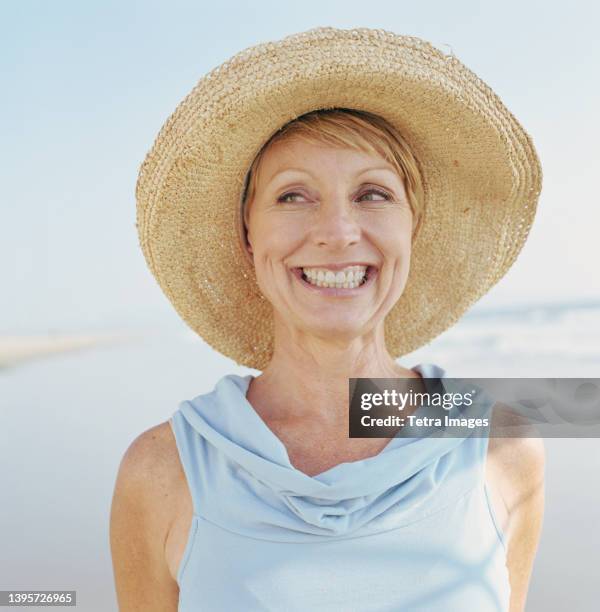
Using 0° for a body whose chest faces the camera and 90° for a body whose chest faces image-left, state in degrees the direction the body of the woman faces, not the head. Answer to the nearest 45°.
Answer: approximately 0°

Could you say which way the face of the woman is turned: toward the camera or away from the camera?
toward the camera
